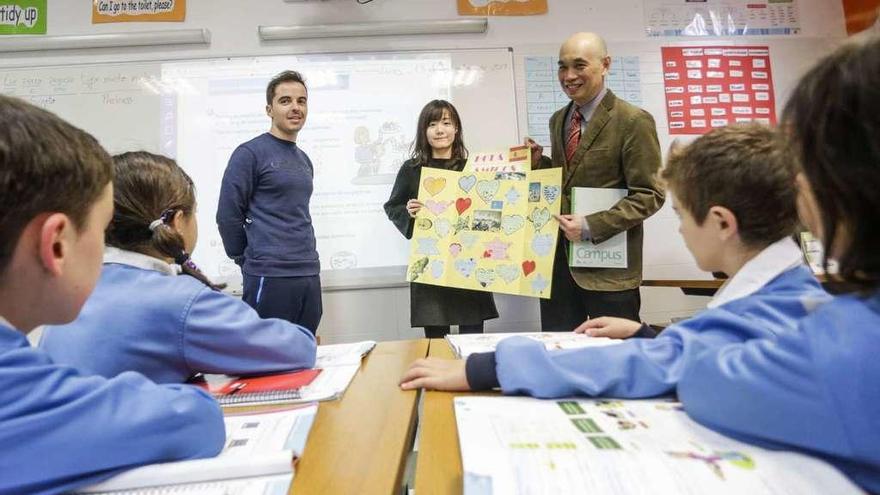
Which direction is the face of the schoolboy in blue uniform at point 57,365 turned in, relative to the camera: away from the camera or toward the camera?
away from the camera

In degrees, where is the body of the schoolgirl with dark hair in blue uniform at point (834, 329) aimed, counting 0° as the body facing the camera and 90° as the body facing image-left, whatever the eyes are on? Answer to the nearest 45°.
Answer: approximately 135°

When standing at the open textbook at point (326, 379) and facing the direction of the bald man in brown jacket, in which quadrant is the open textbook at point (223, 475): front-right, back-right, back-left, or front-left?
back-right

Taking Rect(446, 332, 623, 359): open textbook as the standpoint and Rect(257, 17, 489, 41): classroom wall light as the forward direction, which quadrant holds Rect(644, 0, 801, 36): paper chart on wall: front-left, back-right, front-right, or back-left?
front-right

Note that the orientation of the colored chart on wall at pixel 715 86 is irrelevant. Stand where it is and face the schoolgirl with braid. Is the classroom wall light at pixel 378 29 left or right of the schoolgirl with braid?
right

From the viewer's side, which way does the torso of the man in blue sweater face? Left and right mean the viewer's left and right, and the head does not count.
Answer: facing the viewer and to the right of the viewer

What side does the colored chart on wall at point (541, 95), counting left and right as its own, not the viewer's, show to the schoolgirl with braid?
front

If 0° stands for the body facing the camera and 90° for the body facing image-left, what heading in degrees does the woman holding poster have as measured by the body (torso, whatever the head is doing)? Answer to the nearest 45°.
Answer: approximately 0°

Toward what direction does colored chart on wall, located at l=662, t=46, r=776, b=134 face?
toward the camera

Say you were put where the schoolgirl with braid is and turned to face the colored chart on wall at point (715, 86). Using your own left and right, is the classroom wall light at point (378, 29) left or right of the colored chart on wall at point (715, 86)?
left

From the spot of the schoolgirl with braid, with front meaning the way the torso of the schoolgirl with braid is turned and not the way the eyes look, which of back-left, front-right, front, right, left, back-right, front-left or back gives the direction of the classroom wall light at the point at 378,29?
front

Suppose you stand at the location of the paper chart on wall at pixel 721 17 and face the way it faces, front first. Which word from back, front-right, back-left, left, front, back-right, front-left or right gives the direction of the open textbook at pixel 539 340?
front

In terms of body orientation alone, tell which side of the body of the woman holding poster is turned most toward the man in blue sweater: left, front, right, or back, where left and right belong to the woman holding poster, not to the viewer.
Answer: right

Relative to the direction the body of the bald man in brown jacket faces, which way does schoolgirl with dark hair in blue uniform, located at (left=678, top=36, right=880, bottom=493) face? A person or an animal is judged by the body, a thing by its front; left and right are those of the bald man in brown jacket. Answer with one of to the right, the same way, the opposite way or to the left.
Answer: to the right

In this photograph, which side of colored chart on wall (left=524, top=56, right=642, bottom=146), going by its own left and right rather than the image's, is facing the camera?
front

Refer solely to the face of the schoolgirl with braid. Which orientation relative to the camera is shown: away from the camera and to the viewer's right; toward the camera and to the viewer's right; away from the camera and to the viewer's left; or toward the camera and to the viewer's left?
away from the camera and to the viewer's right

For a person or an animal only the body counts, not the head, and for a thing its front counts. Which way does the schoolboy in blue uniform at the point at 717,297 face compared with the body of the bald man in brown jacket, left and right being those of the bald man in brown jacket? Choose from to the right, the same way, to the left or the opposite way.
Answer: to the right

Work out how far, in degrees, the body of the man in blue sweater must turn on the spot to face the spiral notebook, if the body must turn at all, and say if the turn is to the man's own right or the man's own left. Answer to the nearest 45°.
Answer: approximately 45° to the man's own right

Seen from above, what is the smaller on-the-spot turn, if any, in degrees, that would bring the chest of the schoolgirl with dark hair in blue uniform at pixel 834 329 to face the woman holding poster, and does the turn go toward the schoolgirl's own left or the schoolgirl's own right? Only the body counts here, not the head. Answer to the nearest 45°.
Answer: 0° — they already face them

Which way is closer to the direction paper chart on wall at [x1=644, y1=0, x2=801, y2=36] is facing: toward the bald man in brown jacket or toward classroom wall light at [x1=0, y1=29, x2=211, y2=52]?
the bald man in brown jacket
